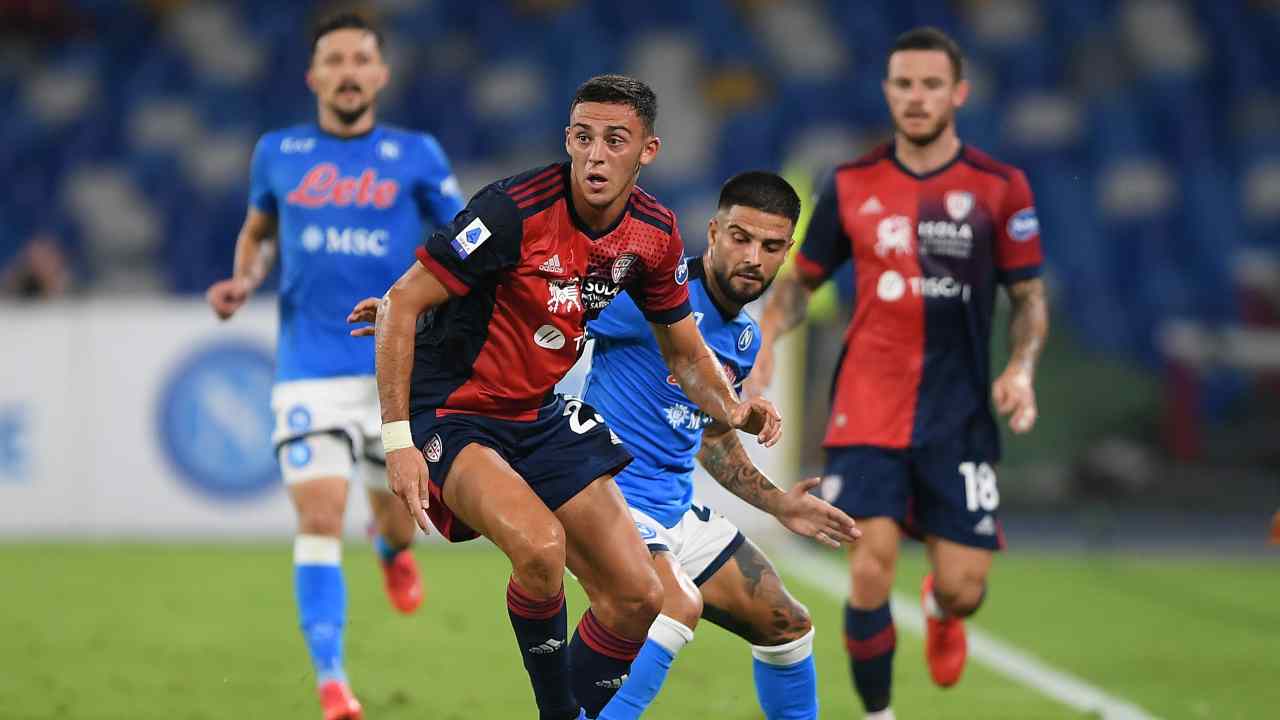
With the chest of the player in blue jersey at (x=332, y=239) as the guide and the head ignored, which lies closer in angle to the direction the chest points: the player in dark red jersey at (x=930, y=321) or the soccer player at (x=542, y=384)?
the soccer player

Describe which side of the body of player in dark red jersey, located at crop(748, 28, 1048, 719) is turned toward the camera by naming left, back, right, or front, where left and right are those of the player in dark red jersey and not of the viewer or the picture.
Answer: front

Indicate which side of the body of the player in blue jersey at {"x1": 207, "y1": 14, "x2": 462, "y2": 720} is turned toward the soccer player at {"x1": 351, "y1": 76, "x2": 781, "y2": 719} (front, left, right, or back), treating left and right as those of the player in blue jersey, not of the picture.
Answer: front

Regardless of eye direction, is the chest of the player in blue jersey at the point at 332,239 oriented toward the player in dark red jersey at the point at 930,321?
no

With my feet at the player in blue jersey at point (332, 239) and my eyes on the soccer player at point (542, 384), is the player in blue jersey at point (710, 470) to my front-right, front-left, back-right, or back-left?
front-left

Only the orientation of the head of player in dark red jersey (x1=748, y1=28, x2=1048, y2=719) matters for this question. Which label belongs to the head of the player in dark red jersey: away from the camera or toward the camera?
toward the camera

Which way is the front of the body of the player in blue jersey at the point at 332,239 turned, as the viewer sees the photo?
toward the camera

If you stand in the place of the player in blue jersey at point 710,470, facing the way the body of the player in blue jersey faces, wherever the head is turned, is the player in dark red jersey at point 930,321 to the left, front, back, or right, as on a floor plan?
left

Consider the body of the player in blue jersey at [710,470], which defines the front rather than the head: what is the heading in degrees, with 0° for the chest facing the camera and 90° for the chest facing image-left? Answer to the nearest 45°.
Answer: approximately 315°

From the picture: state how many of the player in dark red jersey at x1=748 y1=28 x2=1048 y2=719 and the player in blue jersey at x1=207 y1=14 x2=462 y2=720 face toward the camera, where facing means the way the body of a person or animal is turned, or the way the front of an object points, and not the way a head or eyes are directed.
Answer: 2

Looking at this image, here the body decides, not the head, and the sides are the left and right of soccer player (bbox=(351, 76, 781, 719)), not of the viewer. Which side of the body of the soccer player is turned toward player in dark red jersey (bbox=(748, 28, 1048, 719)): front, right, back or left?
left

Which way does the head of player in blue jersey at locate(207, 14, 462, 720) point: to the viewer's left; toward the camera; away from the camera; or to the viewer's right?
toward the camera
